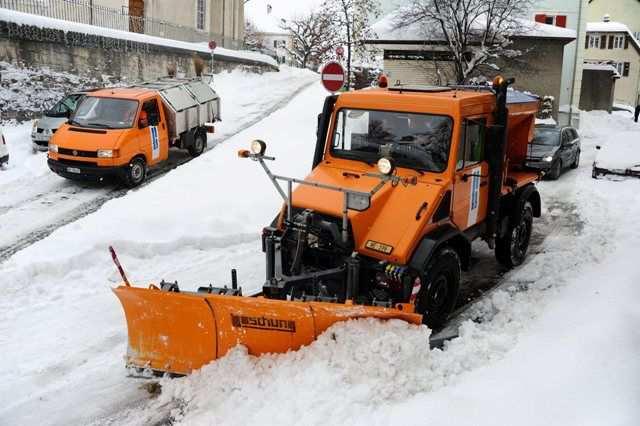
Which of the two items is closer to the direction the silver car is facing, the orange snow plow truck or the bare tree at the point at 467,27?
the orange snow plow truck

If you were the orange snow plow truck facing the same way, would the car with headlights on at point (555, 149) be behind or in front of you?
behind

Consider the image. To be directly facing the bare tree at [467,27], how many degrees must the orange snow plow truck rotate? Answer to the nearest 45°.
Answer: approximately 135° to its right

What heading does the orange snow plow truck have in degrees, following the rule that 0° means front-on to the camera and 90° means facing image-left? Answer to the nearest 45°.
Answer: approximately 45°

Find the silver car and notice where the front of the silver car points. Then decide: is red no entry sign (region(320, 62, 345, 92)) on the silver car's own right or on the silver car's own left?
on the silver car's own left

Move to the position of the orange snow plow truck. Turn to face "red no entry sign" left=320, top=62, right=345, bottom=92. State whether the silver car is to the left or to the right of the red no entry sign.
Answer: left

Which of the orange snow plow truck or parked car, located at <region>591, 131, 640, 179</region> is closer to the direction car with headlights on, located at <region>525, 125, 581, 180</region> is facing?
the orange snow plow truck
